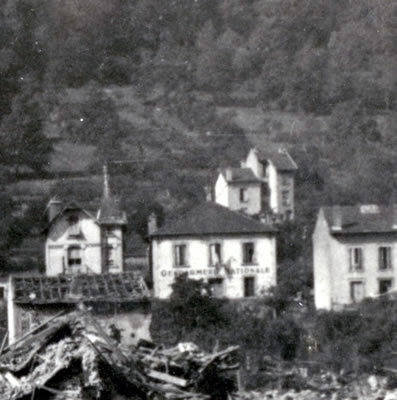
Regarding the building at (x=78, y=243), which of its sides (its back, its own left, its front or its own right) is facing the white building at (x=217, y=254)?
left

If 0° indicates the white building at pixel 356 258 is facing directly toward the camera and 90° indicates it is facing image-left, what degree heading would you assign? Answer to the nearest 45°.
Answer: approximately 0°

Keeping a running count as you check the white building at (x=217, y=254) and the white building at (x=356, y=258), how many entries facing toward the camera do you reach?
2

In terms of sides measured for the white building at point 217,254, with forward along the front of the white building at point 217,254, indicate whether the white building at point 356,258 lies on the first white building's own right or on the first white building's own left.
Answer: on the first white building's own left

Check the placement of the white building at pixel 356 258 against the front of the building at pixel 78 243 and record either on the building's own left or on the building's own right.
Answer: on the building's own left

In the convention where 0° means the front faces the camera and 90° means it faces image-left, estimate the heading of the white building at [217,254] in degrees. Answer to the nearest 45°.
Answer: approximately 0°

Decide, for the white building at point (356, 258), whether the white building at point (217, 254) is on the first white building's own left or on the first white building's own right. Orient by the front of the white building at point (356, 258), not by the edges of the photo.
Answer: on the first white building's own right

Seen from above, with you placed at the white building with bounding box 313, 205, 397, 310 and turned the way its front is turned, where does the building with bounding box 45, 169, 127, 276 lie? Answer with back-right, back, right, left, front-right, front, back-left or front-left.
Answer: right
